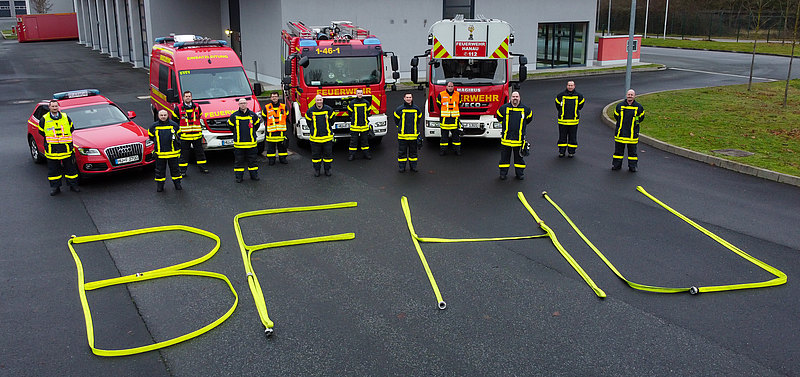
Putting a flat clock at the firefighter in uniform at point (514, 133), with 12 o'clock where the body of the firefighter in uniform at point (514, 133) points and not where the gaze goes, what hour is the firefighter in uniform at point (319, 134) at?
the firefighter in uniform at point (319, 134) is roughly at 3 o'clock from the firefighter in uniform at point (514, 133).

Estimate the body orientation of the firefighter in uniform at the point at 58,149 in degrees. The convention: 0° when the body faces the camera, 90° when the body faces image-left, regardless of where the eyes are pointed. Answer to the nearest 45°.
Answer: approximately 0°

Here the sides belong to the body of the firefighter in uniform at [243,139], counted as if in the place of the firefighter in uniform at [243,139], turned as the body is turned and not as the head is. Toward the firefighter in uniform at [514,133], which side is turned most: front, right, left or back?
left

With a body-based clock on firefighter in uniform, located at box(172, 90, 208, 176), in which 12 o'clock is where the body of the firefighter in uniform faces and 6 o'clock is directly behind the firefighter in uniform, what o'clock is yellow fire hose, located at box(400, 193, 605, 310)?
The yellow fire hose is roughly at 11 o'clock from the firefighter in uniform.

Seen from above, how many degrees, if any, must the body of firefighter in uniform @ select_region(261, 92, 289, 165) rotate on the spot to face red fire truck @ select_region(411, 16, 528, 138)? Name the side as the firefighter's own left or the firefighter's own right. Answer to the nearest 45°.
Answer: approximately 90° to the firefighter's own left

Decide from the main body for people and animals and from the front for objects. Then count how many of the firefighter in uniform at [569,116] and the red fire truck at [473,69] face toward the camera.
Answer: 2

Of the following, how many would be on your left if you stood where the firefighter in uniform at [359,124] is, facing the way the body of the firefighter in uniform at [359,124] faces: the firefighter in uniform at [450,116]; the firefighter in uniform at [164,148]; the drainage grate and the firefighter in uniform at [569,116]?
3

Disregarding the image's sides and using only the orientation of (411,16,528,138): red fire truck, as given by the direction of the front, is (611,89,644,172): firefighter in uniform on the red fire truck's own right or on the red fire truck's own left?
on the red fire truck's own left

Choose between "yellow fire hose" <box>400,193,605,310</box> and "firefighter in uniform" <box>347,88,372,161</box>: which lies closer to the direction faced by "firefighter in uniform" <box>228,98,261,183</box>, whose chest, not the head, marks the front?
the yellow fire hose

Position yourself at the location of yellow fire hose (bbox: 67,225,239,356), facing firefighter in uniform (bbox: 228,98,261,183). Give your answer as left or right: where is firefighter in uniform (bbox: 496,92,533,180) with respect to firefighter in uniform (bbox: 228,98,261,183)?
right

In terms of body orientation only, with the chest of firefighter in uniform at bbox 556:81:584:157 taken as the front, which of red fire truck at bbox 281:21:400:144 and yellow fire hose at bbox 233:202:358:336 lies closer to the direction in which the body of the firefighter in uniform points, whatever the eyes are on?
the yellow fire hose

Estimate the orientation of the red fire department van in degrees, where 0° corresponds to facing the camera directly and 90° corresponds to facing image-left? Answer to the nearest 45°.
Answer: approximately 315°
